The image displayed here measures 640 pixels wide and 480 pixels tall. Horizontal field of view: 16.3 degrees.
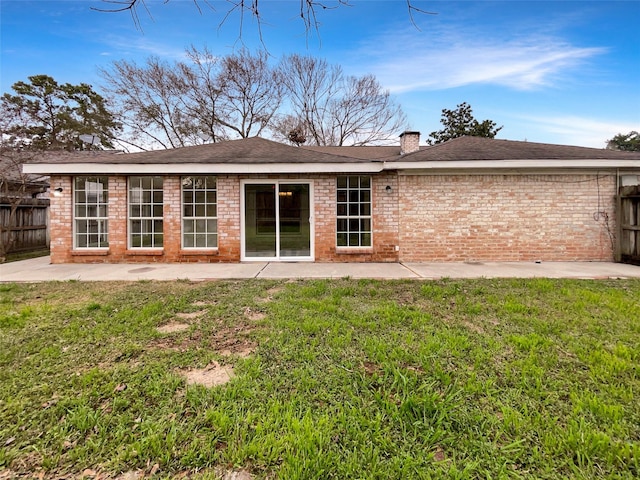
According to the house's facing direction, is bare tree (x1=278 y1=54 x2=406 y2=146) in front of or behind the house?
in front

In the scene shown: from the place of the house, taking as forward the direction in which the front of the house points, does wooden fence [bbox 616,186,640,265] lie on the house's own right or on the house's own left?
on the house's own right
